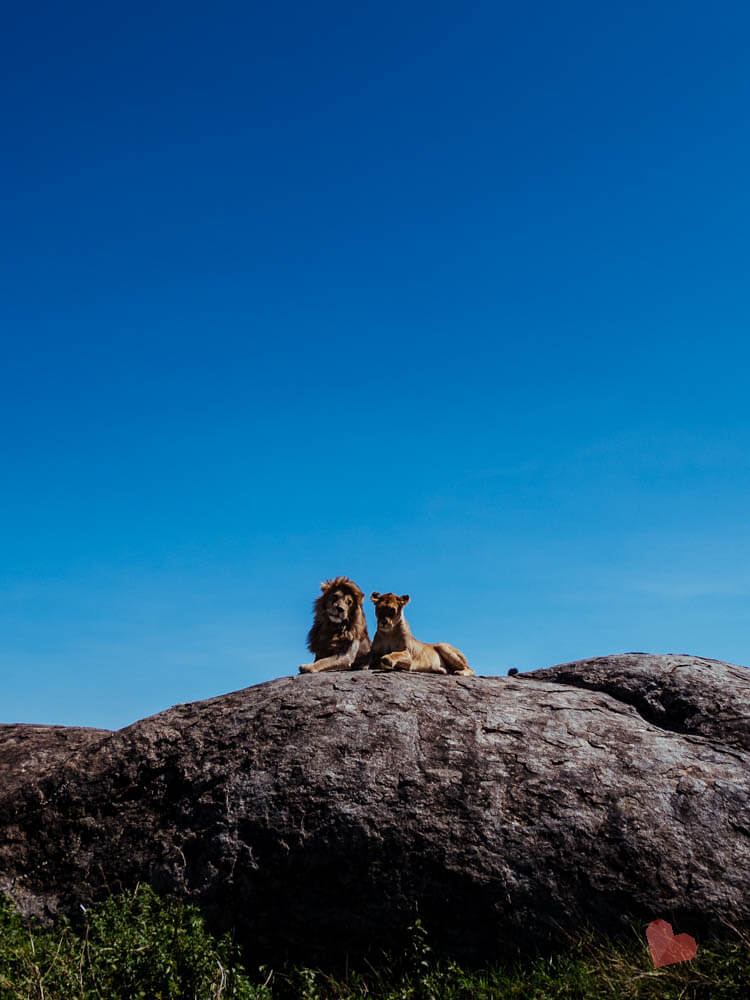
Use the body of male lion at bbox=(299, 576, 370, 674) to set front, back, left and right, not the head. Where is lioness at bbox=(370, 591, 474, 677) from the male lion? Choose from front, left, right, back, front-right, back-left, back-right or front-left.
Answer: left

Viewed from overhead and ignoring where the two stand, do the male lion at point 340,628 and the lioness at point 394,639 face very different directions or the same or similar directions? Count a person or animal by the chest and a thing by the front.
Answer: same or similar directions

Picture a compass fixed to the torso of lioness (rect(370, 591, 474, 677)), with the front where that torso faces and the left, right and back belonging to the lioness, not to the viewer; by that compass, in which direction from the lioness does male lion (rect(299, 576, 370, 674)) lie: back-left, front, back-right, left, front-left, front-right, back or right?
right

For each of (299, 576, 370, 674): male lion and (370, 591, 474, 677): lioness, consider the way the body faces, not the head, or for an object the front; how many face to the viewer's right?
0

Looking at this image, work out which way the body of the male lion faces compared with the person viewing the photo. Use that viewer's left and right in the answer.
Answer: facing the viewer and to the left of the viewer

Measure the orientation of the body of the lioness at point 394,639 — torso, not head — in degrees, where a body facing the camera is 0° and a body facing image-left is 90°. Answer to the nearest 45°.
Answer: approximately 45°
